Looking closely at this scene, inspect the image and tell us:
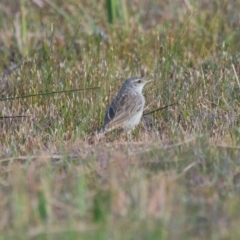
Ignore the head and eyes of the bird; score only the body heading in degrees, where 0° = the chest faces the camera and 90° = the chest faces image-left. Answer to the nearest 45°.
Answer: approximately 270°
